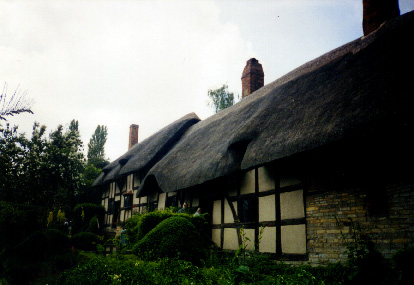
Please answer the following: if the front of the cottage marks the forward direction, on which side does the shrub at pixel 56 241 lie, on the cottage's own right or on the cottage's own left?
on the cottage's own right

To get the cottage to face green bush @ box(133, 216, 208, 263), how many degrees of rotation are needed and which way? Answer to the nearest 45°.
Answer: approximately 45° to its right

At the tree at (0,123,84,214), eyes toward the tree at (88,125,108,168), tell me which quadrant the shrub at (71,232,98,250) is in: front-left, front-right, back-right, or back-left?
back-right

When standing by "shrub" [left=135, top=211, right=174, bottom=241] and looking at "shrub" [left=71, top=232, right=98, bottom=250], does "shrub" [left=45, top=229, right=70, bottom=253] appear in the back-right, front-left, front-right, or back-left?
front-left

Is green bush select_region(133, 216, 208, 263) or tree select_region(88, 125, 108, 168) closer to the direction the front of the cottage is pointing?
the green bush

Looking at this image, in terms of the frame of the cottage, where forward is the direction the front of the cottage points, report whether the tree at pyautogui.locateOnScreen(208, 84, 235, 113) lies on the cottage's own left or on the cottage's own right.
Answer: on the cottage's own right

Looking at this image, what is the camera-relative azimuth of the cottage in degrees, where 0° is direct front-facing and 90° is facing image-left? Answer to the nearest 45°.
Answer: approximately 45°

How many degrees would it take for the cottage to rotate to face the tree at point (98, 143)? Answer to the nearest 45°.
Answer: approximately 90° to its right
